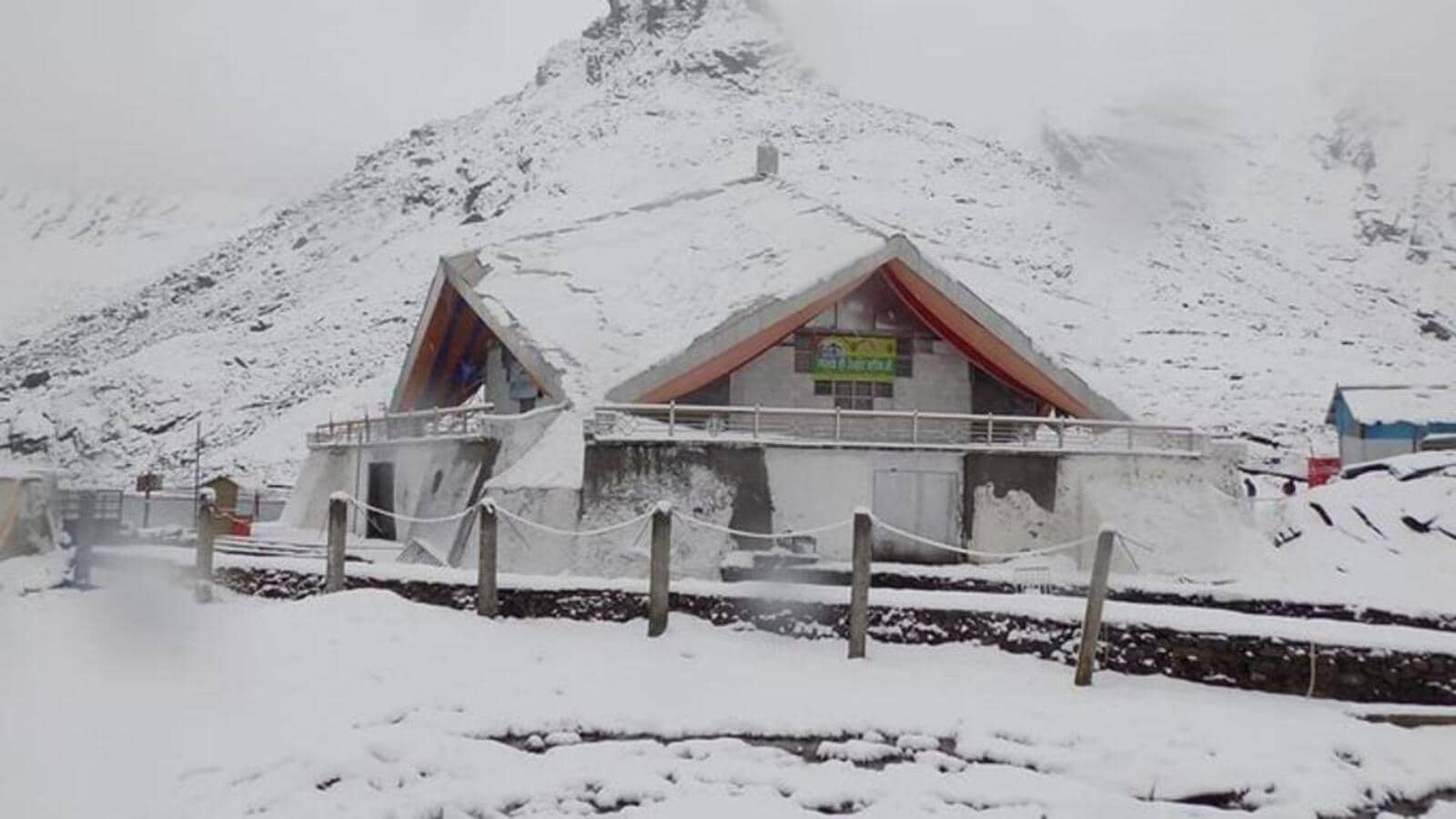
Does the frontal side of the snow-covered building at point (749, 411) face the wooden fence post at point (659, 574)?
yes

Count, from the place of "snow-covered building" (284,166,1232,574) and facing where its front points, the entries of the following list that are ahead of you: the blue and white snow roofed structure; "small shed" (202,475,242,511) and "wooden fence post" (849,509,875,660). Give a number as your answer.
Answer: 1

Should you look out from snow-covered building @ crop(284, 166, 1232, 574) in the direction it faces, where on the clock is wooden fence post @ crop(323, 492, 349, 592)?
The wooden fence post is roughly at 1 o'clock from the snow-covered building.

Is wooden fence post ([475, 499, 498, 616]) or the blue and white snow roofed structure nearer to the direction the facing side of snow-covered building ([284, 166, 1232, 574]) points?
the wooden fence post

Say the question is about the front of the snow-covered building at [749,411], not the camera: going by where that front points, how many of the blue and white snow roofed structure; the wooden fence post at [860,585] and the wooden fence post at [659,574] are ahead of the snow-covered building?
2

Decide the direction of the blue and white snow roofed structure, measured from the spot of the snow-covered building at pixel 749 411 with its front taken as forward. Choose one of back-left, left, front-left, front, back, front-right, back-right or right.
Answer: back-left

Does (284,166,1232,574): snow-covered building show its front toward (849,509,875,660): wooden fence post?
yes

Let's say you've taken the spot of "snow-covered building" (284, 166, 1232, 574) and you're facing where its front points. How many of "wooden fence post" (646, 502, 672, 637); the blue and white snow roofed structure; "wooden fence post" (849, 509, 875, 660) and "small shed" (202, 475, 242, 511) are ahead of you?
2

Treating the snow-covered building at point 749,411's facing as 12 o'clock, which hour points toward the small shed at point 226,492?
The small shed is roughly at 4 o'clock from the snow-covered building.

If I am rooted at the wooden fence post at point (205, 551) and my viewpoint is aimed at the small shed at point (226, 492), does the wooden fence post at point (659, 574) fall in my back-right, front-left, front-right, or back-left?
back-right

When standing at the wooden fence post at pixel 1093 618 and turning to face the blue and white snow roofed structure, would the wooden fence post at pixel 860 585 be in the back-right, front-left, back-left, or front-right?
back-left

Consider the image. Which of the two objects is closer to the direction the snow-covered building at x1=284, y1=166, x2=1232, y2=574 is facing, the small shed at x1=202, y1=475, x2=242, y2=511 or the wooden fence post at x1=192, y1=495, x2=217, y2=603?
the wooden fence post

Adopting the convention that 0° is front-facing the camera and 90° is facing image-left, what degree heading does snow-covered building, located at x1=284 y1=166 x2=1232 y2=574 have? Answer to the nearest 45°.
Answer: approximately 0°
